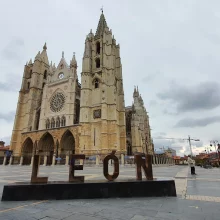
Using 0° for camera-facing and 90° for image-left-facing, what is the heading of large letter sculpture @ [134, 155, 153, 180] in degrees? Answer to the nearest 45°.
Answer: approximately 0°

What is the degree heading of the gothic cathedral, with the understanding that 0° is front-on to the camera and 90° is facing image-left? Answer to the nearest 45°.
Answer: approximately 45°

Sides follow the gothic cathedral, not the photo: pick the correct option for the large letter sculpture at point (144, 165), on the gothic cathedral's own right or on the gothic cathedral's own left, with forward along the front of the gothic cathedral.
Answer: on the gothic cathedral's own left

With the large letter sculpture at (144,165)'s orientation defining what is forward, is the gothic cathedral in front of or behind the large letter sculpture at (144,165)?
behind
